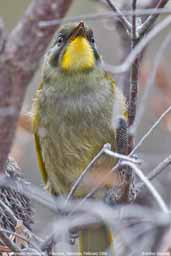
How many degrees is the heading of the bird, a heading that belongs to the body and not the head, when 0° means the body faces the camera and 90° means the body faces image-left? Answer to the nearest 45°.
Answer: approximately 0°
